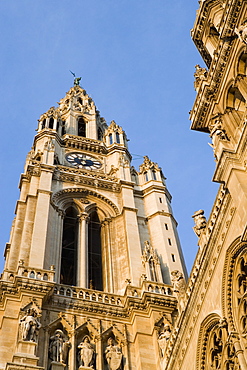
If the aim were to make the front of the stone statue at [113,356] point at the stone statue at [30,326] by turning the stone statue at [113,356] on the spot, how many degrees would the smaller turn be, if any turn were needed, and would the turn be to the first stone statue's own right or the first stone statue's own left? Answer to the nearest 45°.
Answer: approximately 45° to the first stone statue's own right

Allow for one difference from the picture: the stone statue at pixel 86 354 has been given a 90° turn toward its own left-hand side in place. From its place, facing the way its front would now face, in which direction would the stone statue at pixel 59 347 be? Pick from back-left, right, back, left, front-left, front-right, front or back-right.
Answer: back

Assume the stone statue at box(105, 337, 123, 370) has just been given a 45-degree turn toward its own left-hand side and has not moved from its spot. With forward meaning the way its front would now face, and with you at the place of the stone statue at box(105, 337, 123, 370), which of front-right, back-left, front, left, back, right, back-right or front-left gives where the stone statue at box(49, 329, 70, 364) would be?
back-right

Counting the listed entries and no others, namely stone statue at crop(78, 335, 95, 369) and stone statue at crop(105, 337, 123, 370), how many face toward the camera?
2

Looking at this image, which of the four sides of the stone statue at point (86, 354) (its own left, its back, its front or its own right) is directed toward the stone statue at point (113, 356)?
left

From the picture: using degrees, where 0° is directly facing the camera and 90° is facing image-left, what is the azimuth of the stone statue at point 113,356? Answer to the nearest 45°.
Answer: approximately 0°

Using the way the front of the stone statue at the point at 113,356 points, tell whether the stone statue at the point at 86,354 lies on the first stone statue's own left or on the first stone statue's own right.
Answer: on the first stone statue's own right
